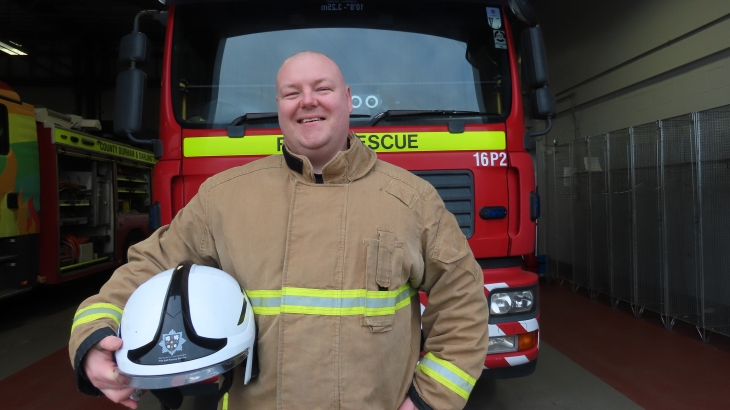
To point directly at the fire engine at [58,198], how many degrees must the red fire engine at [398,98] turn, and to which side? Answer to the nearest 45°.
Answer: approximately 135° to its right

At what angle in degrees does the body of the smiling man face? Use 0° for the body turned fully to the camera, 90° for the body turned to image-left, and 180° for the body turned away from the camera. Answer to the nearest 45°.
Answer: approximately 0°

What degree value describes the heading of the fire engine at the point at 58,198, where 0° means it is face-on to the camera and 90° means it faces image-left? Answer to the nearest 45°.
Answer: approximately 45°

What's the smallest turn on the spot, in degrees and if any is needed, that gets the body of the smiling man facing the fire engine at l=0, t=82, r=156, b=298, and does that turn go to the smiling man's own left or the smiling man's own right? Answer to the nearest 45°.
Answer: approximately 135° to the smiling man's own right

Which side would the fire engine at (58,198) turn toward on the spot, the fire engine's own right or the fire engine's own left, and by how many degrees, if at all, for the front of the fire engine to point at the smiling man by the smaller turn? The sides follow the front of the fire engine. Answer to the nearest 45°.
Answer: approximately 45° to the fire engine's own left

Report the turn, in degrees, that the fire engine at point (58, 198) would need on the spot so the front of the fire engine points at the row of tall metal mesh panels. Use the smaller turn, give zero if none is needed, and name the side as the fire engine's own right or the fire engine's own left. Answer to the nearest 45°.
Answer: approximately 90° to the fire engine's own left

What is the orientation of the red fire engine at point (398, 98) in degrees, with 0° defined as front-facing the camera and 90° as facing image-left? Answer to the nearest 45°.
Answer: approximately 0°

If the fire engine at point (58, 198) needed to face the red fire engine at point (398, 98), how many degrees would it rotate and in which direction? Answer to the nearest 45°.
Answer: approximately 45° to its left

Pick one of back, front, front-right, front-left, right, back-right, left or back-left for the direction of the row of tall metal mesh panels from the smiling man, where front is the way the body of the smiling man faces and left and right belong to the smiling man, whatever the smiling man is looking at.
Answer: back-left

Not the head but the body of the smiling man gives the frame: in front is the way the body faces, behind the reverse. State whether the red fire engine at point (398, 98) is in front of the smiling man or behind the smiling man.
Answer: behind

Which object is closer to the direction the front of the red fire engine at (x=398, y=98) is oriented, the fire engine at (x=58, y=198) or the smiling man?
the smiling man
